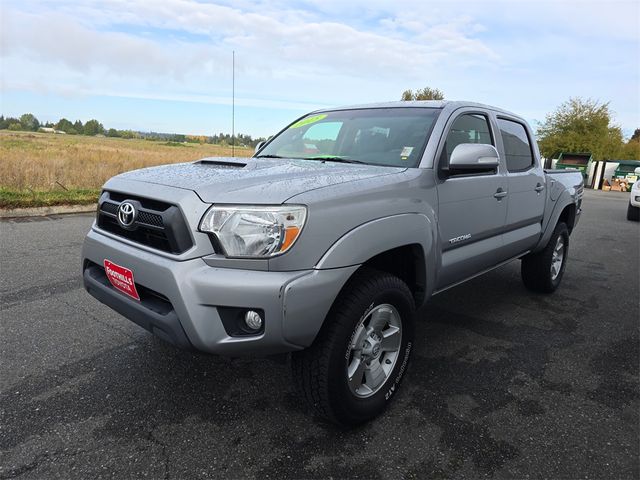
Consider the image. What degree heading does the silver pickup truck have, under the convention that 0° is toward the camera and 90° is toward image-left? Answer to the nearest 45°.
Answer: approximately 45°

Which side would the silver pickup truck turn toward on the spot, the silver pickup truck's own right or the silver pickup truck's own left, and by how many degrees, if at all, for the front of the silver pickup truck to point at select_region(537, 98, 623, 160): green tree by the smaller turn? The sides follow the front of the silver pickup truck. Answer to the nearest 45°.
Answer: approximately 180°
